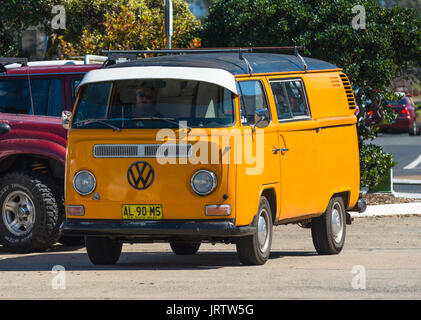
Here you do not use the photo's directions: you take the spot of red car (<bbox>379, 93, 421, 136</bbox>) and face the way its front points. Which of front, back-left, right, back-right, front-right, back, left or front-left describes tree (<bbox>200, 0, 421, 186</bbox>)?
back-right

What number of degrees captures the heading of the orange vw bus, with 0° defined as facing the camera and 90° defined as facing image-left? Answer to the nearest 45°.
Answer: approximately 45°

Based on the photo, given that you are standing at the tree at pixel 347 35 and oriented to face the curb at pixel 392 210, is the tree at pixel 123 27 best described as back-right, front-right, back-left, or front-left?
back-right

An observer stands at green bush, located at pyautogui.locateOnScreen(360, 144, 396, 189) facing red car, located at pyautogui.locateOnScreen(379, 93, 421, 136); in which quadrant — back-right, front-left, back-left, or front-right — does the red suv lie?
back-left
